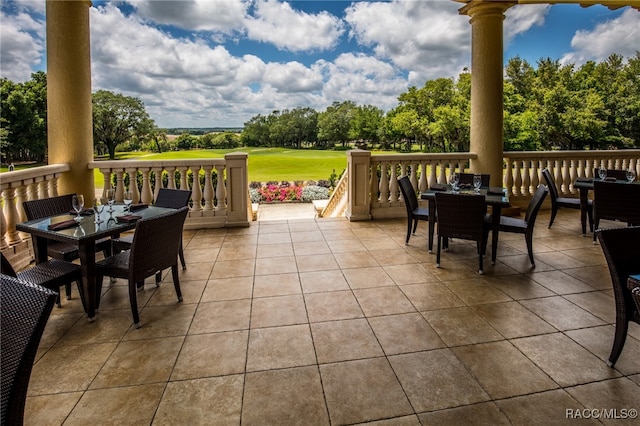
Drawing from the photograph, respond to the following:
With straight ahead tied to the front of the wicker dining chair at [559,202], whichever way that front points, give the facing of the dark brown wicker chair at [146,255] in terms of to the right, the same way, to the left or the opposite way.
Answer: the opposite way

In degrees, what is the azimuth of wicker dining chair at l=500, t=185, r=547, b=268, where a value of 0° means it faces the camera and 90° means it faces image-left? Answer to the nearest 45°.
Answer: approximately 90°

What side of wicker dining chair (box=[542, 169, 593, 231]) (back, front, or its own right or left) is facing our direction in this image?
right

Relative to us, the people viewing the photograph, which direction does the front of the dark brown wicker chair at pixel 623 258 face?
facing away from the viewer and to the right of the viewer

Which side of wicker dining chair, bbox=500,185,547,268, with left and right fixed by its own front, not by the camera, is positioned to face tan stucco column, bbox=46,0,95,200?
front

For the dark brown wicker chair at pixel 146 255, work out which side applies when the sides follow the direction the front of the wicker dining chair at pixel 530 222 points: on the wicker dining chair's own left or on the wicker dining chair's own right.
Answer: on the wicker dining chair's own left

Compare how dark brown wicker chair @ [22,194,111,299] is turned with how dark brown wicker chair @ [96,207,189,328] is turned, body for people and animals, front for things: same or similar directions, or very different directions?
very different directions

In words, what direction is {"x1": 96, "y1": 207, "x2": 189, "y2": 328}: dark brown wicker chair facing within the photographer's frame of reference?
facing away from the viewer and to the left of the viewer
